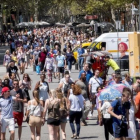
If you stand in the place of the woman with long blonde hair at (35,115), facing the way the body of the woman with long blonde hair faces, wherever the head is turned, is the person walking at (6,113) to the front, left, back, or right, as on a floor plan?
left

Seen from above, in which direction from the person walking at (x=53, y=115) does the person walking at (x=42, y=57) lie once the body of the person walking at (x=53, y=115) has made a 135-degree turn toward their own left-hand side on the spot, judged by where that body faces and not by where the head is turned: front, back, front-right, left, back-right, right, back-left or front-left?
back-right

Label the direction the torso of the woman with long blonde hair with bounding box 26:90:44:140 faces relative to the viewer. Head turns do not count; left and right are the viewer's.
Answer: facing away from the viewer

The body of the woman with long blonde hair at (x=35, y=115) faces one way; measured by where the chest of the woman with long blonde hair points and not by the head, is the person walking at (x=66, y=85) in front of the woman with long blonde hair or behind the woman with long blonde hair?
in front

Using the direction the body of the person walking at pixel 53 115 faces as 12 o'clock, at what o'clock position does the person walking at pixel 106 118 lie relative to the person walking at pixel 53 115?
the person walking at pixel 106 118 is roughly at 3 o'clock from the person walking at pixel 53 115.

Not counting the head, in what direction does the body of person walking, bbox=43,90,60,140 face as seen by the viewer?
away from the camera

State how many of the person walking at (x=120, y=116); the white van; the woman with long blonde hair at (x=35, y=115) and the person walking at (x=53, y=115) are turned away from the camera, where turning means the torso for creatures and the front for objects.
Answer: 2

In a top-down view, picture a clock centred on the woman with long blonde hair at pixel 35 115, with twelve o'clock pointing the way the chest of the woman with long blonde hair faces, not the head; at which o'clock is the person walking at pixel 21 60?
The person walking is roughly at 12 o'clock from the woman with long blonde hair.

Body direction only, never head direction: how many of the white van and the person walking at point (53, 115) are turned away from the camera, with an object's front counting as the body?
1

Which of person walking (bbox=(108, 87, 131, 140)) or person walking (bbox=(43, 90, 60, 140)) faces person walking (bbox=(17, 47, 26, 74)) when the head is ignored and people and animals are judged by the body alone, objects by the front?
person walking (bbox=(43, 90, 60, 140))
